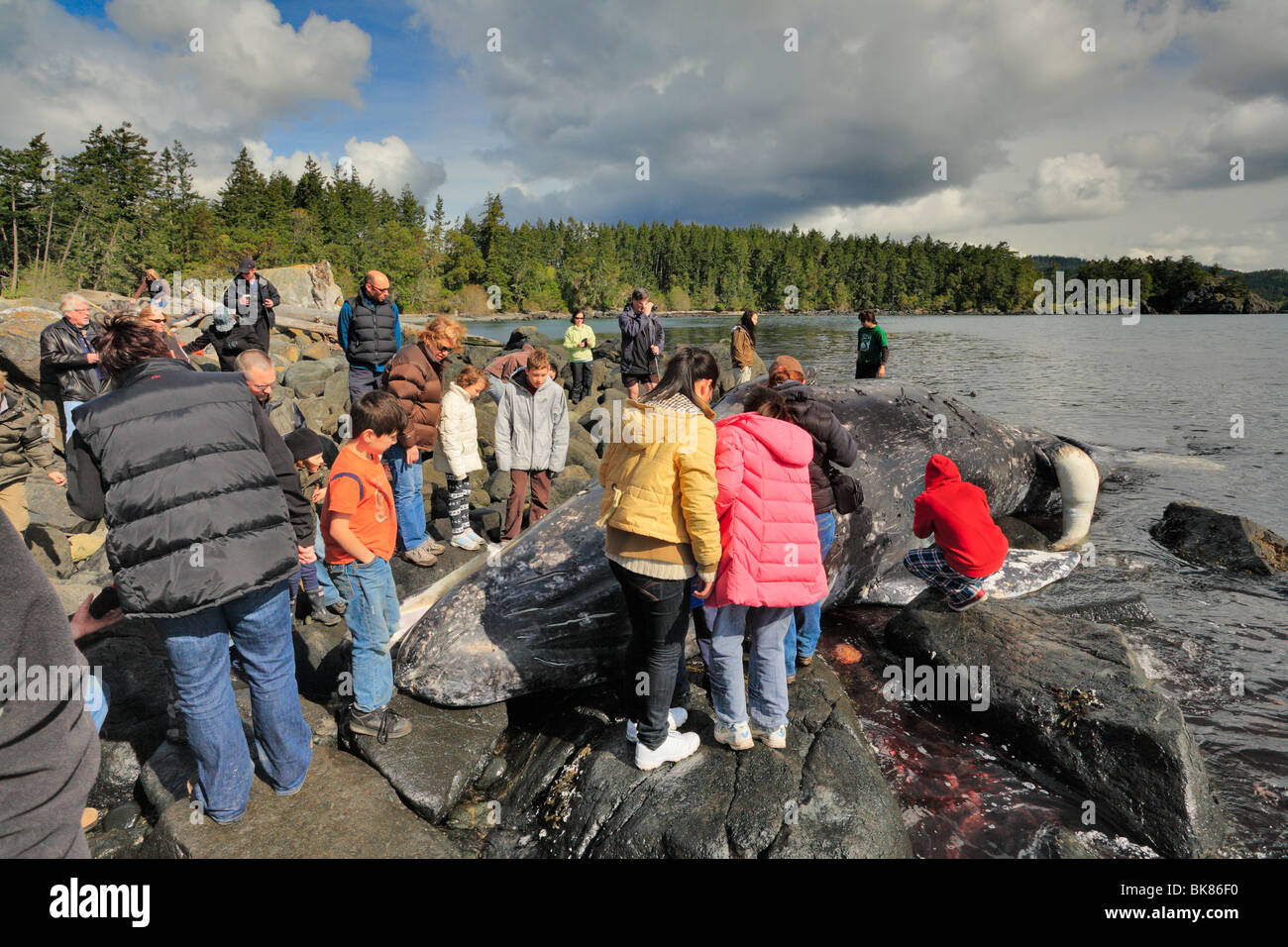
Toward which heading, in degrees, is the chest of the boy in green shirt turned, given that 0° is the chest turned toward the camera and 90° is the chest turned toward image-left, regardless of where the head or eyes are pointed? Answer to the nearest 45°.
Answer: approximately 45°

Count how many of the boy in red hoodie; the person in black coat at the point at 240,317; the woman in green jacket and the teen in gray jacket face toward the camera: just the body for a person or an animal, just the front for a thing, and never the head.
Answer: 3

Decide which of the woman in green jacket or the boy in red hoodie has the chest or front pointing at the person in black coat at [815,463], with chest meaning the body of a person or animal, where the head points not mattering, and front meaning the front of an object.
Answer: the woman in green jacket

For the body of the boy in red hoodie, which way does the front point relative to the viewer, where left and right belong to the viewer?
facing away from the viewer and to the left of the viewer

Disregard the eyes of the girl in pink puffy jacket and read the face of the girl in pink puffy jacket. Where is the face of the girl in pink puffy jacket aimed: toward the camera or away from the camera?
away from the camera

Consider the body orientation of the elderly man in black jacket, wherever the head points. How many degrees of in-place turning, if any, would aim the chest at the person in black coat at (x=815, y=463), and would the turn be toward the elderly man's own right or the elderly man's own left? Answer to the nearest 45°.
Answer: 0° — they already face them

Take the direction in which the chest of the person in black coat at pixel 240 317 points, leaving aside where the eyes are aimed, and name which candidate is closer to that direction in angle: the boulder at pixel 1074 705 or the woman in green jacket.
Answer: the boulder

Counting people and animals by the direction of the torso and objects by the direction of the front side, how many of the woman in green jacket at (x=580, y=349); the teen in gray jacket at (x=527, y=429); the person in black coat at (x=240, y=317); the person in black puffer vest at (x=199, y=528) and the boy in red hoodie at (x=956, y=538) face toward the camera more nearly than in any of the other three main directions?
3

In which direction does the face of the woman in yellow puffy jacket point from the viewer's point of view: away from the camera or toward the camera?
away from the camera

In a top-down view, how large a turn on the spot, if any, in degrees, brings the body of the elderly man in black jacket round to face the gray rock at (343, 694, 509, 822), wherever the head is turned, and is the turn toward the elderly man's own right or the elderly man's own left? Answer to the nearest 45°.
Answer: approximately 45° to the elderly man's own right
